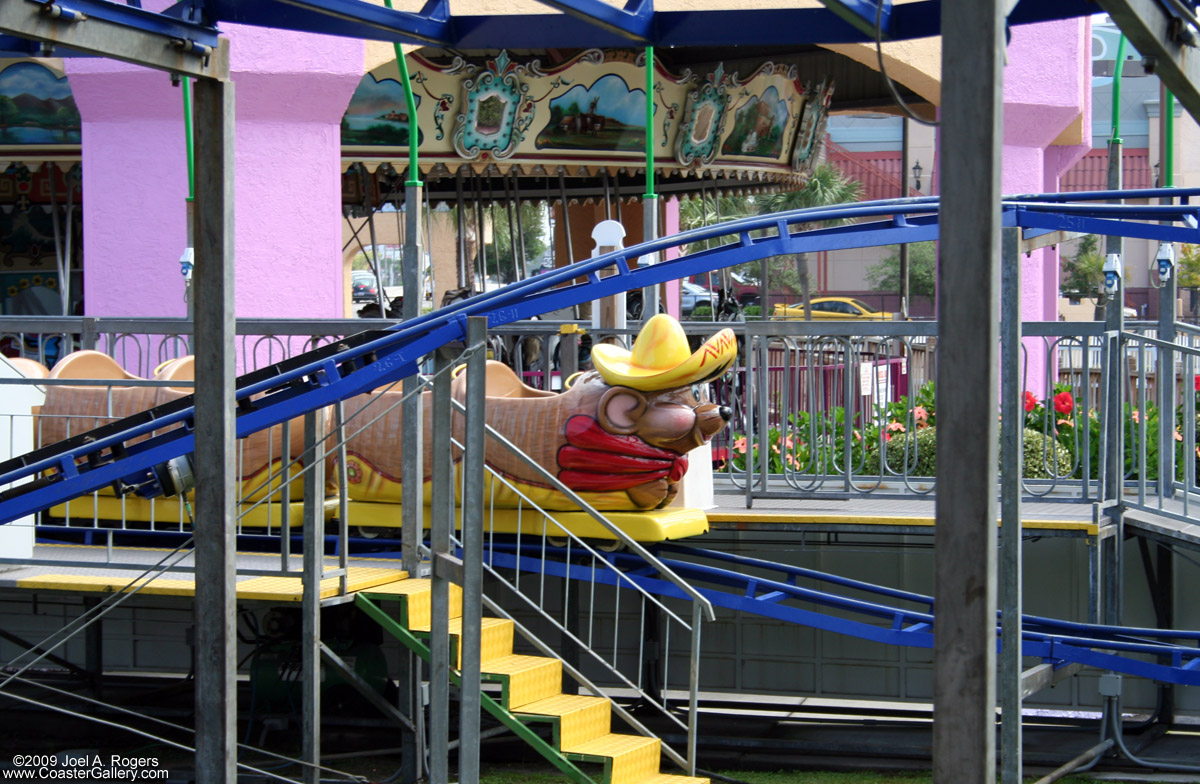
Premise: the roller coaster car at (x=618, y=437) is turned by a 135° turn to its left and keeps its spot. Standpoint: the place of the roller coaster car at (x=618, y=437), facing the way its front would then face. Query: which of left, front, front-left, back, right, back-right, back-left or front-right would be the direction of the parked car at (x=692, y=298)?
front-right

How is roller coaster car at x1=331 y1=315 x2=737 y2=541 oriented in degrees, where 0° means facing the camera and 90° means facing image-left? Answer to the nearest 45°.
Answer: approximately 270°

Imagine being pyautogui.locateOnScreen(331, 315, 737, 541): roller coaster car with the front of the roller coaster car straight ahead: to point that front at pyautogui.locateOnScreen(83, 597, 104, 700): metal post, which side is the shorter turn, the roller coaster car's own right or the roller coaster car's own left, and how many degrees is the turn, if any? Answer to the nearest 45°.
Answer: approximately 180°

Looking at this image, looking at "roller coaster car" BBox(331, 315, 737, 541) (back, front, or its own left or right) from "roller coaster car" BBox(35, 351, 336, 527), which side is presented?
back

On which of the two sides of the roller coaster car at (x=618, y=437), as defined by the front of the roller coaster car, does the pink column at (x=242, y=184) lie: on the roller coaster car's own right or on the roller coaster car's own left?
on the roller coaster car's own left

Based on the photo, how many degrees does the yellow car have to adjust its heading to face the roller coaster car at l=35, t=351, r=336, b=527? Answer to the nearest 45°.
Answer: approximately 90° to its right

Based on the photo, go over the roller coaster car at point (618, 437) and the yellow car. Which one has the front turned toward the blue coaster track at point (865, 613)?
the roller coaster car

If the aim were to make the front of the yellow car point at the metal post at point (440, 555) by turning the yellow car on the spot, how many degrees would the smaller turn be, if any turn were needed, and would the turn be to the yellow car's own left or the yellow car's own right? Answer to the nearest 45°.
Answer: approximately 90° to the yellow car's own right

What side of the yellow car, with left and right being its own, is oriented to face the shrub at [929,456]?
right

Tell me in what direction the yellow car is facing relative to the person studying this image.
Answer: facing to the right of the viewer

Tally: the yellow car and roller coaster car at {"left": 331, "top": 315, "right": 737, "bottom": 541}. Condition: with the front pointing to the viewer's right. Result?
2

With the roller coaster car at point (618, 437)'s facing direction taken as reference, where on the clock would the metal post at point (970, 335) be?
The metal post is roughly at 3 o'clock from the roller coaster car.

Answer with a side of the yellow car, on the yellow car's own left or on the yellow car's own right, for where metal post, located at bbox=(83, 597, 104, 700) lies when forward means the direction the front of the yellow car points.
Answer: on the yellow car's own right

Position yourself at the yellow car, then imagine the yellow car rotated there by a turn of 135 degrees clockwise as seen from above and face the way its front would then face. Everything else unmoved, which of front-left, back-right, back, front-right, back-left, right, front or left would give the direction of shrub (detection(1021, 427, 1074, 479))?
front-left
